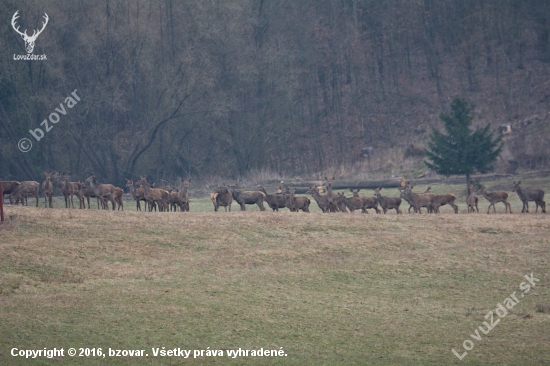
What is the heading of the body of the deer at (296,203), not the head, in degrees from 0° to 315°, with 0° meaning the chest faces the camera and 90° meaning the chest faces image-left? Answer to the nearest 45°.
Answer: approximately 90°

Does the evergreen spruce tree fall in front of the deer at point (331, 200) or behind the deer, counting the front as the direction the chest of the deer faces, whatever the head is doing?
behind

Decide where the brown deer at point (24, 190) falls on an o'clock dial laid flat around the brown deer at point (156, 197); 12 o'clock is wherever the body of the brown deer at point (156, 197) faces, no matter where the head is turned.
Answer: the brown deer at point (24, 190) is roughly at 12 o'clock from the brown deer at point (156, 197).

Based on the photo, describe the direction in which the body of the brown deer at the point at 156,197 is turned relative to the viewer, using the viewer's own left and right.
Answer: facing to the left of the viewer
